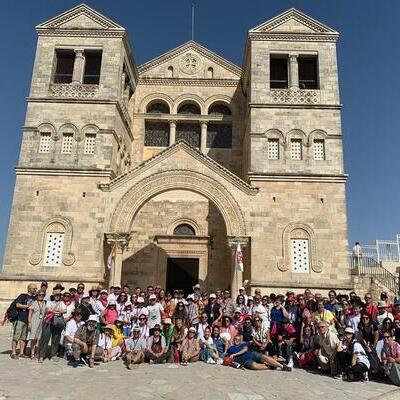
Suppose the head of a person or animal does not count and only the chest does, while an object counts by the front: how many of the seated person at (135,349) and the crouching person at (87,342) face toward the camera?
2

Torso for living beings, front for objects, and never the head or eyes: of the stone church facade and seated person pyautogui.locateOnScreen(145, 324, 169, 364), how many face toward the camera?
2

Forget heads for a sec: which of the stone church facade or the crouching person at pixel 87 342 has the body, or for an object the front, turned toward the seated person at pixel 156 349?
the stone church facade

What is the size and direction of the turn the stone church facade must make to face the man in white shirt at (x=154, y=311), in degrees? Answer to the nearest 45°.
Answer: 0° — it already faces them

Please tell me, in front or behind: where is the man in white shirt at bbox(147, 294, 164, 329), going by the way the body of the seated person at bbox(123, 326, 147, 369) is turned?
behind

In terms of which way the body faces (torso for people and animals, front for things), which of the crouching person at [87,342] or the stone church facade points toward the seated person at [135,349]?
the stone church facade

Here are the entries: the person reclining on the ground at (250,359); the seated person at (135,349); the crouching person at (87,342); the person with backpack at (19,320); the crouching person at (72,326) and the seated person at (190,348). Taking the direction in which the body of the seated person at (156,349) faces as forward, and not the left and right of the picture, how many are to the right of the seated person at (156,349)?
4

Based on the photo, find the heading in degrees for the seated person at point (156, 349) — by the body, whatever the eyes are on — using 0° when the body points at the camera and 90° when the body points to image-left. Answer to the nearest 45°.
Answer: approximately 0°

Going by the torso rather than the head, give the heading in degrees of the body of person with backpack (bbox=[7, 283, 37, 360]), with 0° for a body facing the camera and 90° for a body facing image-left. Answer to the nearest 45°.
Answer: approximately 315°

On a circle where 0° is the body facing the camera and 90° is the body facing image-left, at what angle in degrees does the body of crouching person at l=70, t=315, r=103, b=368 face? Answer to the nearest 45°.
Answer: approximately 0°

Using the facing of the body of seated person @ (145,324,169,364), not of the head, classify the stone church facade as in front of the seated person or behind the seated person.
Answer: behind

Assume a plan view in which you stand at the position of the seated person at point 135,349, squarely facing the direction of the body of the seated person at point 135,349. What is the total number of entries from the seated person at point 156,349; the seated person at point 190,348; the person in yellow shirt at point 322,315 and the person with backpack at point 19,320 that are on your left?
3

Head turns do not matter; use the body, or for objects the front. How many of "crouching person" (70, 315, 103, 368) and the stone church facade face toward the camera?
2
